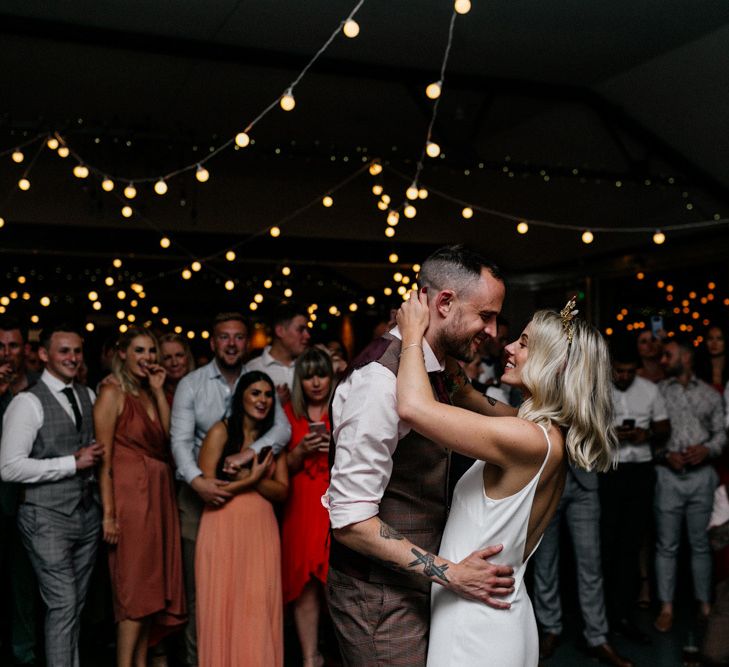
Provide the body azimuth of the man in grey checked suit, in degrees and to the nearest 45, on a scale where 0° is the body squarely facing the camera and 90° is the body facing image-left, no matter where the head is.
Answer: approximately 315°

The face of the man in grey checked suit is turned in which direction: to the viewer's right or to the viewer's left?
to the viewer's right

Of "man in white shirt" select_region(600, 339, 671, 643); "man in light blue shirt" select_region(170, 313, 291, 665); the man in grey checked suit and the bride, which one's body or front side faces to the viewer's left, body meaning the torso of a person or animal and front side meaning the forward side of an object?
the bride

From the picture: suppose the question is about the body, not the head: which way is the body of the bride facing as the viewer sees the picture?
to the viewer's left

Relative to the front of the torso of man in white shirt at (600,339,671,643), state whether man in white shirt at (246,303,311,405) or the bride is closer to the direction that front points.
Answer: the bride

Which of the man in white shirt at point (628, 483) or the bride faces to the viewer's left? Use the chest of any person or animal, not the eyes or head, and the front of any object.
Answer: the bride

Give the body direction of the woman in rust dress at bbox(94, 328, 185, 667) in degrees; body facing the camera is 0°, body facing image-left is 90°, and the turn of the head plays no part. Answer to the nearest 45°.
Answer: approximately 315°

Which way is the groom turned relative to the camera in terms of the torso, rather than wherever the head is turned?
to the viewer's right

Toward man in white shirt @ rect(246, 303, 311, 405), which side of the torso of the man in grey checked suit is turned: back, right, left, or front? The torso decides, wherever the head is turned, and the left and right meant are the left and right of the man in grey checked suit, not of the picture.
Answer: left
